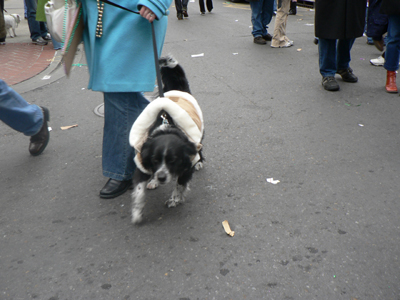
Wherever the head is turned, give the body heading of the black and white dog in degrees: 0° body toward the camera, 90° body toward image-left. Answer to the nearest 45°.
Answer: approximately 0°
